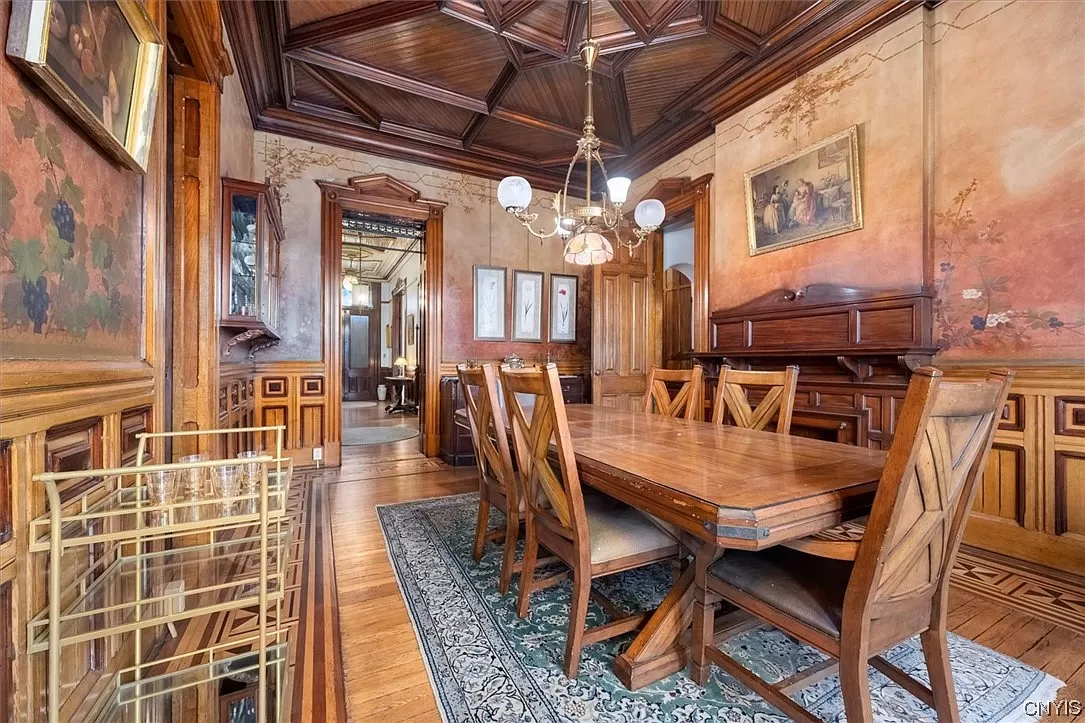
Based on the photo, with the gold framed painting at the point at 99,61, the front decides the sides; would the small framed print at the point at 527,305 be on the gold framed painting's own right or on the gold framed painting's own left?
on the gold framed painting's own left

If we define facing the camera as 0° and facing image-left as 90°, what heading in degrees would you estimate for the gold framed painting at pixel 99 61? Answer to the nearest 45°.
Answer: approximately 315°

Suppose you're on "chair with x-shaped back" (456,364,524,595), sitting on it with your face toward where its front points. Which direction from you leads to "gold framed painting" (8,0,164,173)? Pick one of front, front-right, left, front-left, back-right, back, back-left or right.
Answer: back-right

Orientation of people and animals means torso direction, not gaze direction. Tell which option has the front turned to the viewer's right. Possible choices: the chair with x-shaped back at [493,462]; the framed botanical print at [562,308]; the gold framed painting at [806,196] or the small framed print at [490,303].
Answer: the chair with x-shaped back

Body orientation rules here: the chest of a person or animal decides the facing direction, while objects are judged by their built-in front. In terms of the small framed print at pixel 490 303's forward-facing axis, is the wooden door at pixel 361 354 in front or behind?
behind

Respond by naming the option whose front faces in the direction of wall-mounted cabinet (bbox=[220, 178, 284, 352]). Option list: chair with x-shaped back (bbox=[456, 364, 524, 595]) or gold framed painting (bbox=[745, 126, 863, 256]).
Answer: the gold framed painting

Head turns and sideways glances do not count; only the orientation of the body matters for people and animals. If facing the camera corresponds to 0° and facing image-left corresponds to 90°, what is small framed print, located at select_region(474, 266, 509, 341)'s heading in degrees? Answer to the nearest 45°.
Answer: approximately 0°

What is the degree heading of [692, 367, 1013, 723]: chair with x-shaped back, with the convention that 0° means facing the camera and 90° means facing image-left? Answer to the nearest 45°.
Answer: approximately 135°

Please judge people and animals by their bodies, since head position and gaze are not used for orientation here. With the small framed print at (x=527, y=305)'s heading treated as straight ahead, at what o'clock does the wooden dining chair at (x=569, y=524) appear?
The wooden dining chair is roughly at 12 o'clock from the small framed print.

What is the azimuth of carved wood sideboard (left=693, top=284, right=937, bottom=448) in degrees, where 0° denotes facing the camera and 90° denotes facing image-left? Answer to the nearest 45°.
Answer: approximately 45°
